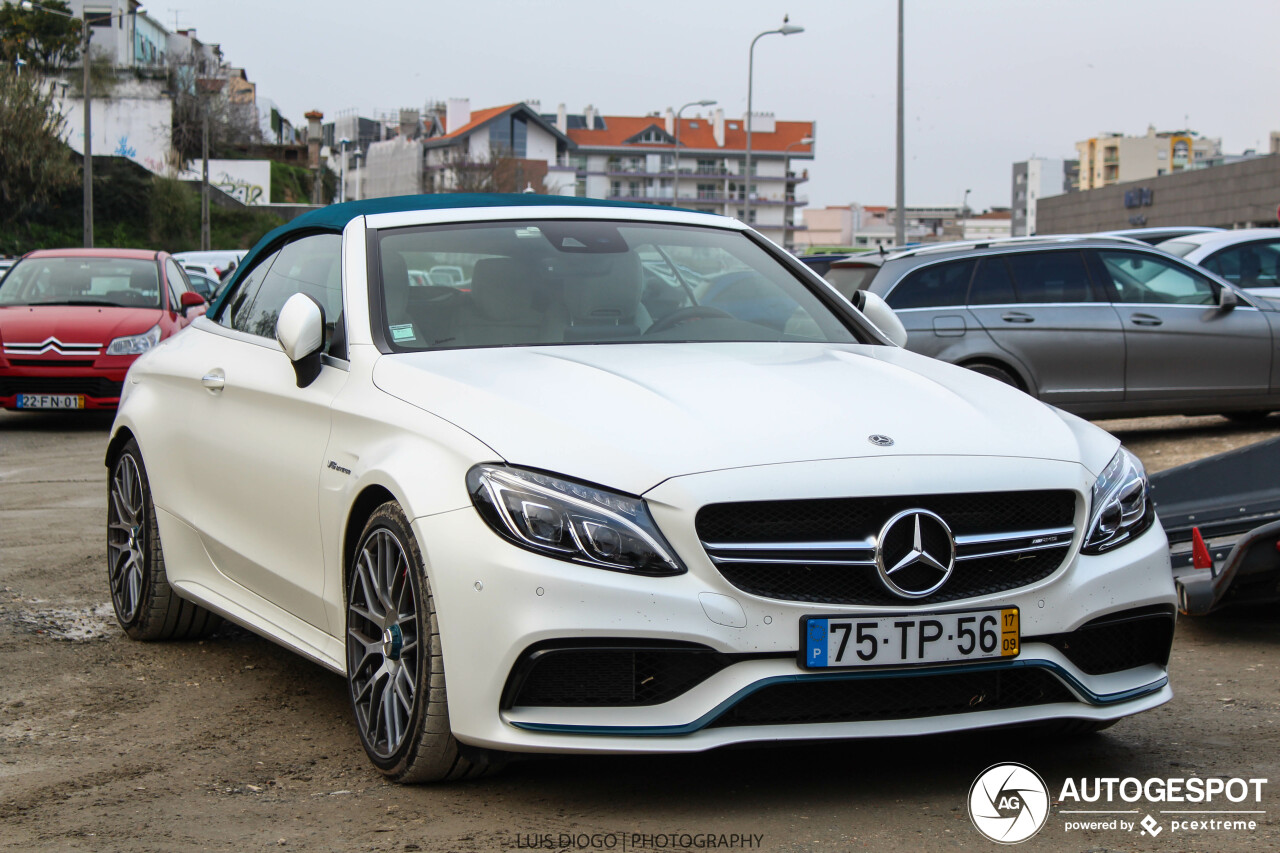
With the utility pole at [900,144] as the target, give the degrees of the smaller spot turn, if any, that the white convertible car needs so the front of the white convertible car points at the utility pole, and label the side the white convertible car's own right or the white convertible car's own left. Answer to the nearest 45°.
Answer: approximately 135° to the white convertible car's own left

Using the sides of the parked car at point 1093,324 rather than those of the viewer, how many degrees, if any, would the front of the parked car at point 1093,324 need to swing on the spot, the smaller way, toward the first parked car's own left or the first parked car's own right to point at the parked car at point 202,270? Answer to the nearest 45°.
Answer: approximately 135° to the first parked car's own left

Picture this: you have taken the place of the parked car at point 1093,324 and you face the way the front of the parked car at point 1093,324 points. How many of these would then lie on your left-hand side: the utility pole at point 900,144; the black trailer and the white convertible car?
1

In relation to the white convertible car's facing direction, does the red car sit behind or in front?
behind

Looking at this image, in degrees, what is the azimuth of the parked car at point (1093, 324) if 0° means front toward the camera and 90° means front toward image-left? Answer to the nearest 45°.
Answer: approximately 270°

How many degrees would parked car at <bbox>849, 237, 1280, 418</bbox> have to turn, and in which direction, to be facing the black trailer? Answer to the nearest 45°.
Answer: approximately 90° to its right

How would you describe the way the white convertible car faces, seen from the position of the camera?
facing the viewer and to the right of the viewer

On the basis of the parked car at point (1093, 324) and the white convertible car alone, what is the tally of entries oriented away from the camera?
0

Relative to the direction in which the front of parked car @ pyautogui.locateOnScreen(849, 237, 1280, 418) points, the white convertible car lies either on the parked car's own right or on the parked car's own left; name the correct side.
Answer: on the parked car's own right
